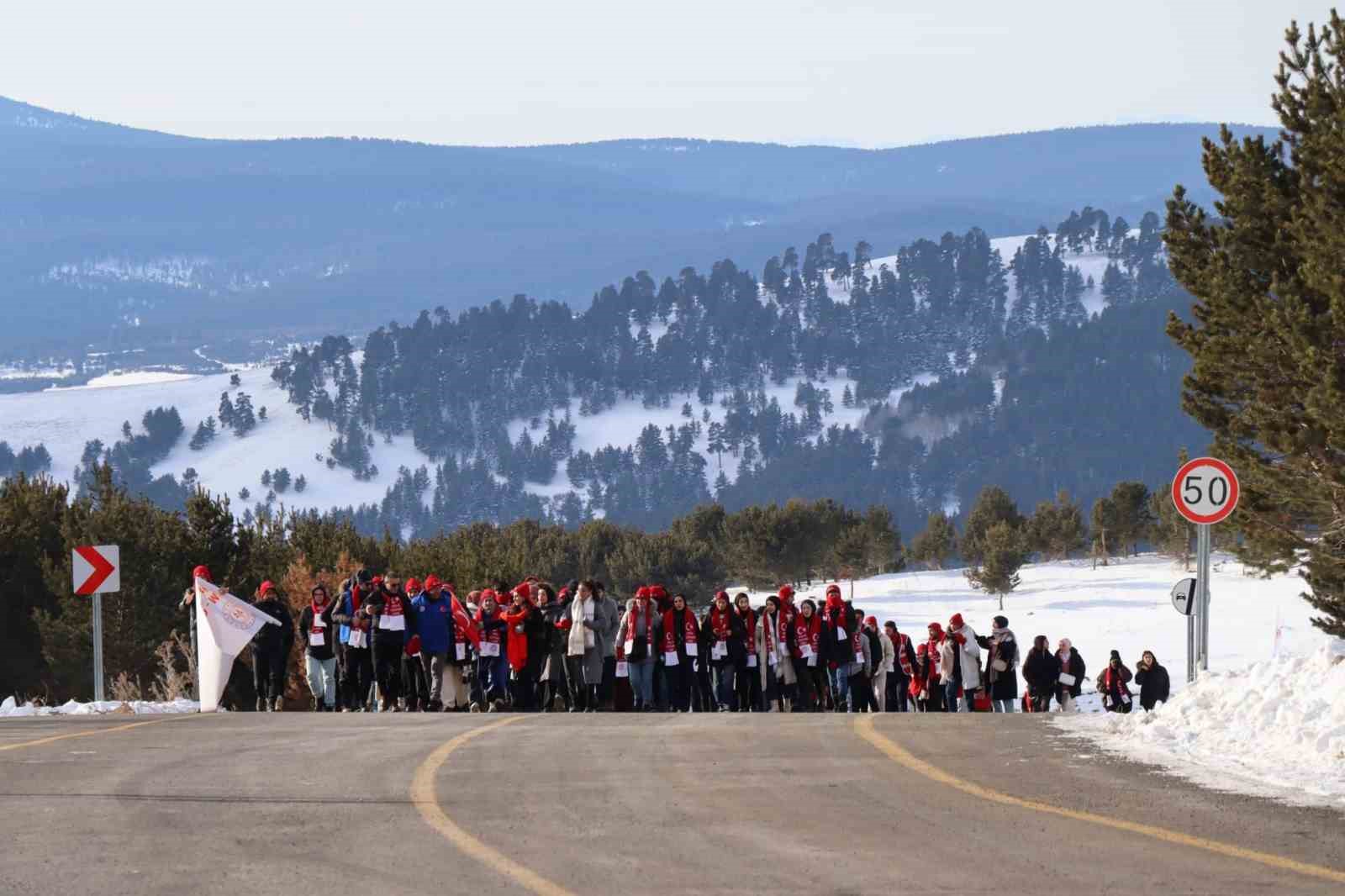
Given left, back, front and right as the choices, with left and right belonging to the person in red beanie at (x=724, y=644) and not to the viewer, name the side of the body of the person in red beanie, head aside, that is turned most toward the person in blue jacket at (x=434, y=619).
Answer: right

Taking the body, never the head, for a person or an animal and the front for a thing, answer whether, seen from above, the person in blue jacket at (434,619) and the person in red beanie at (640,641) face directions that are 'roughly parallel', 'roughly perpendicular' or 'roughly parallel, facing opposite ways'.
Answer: roughly parallel

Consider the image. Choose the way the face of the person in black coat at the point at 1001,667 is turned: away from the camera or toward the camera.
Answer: toward the camera

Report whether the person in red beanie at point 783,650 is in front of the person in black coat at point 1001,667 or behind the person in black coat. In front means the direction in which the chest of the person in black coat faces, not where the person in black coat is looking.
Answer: in front

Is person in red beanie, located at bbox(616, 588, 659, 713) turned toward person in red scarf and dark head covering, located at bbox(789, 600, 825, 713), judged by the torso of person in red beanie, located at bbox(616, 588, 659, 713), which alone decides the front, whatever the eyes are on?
no

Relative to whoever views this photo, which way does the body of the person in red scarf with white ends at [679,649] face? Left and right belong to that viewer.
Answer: facing the viewer

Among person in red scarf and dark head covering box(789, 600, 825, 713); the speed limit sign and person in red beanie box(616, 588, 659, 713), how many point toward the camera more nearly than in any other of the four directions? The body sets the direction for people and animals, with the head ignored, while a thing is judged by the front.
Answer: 3

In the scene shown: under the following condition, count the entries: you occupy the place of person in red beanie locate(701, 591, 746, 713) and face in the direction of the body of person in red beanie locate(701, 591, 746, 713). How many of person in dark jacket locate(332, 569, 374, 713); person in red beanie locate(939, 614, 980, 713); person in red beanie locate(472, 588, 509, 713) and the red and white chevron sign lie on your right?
3

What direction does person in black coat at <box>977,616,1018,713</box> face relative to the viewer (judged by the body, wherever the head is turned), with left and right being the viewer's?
facing the viewer and to the left of the viewer

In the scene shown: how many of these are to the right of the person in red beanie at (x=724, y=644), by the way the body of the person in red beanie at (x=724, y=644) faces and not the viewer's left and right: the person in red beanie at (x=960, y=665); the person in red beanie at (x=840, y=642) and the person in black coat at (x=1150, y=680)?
0

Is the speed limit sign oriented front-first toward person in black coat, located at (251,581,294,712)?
no

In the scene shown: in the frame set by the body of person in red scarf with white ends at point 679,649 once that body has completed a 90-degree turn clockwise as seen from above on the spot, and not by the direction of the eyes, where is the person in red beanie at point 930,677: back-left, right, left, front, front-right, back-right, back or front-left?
back-right

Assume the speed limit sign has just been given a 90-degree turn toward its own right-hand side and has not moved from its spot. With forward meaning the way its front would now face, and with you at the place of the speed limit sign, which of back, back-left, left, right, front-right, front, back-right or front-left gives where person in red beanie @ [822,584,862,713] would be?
front-right

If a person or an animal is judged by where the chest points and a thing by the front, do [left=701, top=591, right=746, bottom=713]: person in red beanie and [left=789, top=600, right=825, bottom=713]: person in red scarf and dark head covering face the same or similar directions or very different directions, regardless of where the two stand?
same or similar directions

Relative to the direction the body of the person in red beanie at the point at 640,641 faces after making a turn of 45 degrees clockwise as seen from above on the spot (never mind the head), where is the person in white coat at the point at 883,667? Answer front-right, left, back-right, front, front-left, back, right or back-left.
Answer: back

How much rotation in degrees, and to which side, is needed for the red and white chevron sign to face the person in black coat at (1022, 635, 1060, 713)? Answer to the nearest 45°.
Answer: approximately 90° to its left

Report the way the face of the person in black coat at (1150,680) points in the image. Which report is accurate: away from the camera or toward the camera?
toward the camera

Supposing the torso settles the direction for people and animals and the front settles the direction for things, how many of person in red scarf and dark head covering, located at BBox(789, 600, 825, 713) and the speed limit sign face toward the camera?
2

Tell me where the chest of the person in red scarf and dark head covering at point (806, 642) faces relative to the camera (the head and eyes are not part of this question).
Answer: toward the camera

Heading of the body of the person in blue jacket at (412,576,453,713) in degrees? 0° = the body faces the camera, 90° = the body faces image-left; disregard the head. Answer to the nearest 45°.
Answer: approximately 0°

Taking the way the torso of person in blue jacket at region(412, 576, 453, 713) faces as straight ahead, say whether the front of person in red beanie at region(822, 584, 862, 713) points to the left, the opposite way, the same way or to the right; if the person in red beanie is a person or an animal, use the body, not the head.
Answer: the same way
